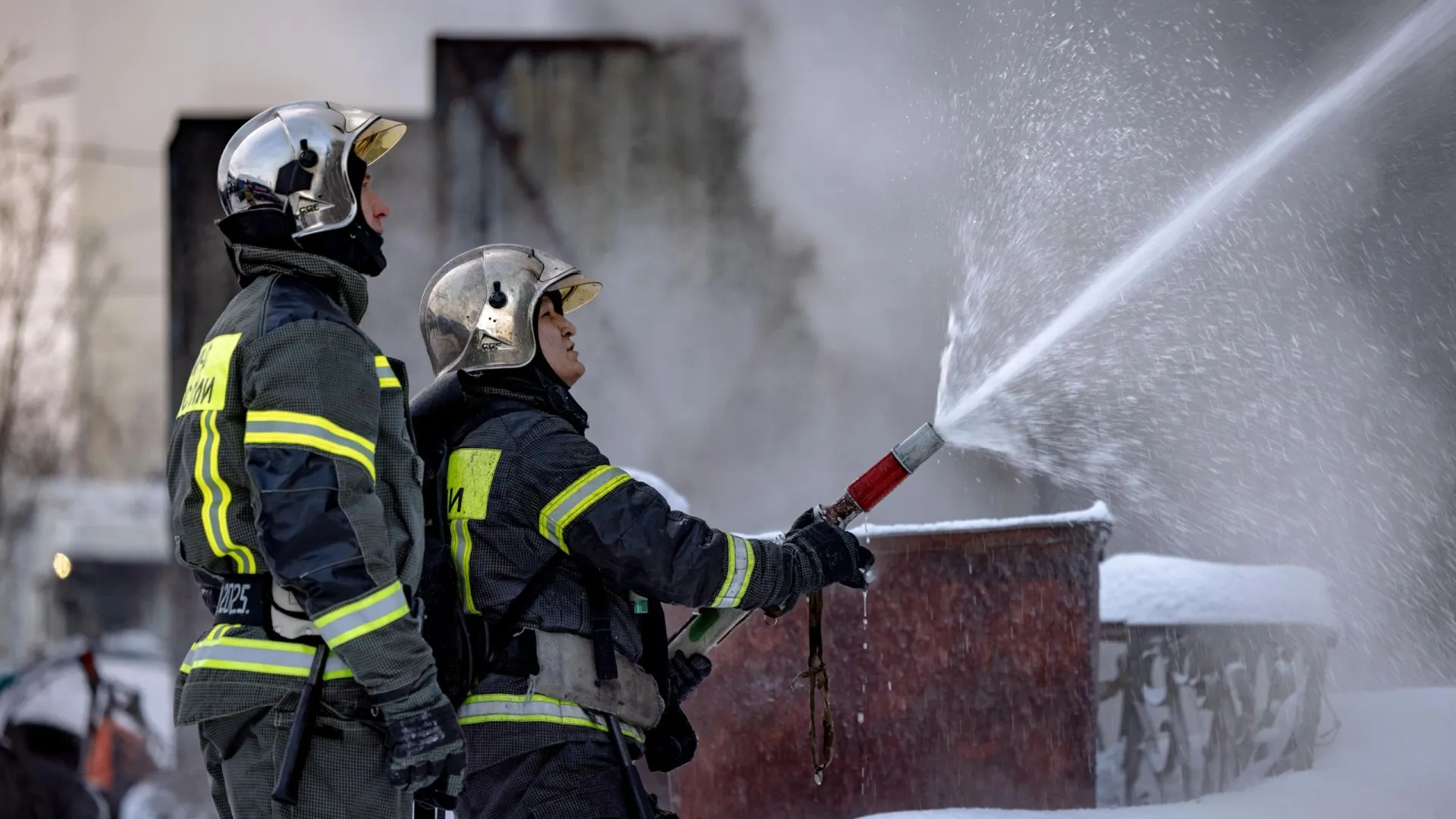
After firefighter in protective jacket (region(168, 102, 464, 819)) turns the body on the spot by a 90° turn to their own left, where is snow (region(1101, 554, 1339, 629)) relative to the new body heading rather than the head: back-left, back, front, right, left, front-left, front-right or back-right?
front-right

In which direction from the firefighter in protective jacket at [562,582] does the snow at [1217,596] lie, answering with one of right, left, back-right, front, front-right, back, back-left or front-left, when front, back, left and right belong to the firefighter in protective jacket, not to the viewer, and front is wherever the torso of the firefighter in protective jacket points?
front-left

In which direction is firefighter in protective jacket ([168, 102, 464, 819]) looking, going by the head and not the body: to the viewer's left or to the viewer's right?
to the viewer's right

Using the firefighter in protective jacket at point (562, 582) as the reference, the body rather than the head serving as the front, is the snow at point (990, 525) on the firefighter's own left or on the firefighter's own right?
on the firefighter's own left

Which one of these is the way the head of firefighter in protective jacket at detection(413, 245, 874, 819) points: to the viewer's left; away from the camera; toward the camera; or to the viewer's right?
to the viewer's right

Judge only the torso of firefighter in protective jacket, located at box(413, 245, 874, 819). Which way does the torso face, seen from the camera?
to the viewer's right

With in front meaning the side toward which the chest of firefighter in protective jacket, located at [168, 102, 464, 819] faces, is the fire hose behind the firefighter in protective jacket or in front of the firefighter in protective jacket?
in front

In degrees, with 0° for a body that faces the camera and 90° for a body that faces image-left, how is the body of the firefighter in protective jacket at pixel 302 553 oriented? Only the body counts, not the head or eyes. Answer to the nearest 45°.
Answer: approximately 270°

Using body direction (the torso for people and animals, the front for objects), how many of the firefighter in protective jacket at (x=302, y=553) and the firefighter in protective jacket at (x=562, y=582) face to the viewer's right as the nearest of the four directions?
2

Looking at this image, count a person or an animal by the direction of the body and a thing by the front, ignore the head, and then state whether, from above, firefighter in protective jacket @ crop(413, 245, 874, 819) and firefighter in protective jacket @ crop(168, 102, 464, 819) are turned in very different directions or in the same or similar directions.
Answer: same or similar directions

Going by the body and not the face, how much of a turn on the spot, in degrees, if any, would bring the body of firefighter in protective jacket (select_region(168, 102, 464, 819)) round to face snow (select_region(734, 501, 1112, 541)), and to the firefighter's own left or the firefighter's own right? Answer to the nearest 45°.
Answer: approximately 45° to the firefighter's own left
